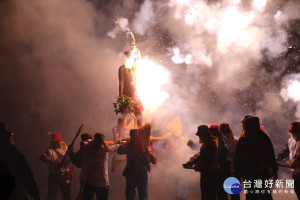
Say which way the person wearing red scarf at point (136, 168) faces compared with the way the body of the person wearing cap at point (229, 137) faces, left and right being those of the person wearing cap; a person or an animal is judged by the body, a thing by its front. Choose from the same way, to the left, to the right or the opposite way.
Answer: to the right

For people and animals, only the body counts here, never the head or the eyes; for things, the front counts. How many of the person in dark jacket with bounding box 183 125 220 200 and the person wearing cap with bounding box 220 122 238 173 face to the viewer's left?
2

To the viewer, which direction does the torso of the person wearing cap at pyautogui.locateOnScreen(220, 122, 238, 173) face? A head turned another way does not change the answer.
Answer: to the viewer's left

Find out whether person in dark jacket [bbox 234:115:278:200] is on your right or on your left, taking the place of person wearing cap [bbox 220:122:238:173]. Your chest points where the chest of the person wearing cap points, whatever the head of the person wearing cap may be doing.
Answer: on your left

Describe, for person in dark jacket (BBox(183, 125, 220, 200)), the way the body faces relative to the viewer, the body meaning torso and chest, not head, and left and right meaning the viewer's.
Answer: facing to the left of the viewer

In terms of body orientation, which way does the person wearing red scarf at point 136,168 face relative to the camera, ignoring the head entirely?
away from the camera

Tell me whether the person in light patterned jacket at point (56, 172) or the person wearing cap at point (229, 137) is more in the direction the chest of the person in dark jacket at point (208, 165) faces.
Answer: the person in light patterned jacket
